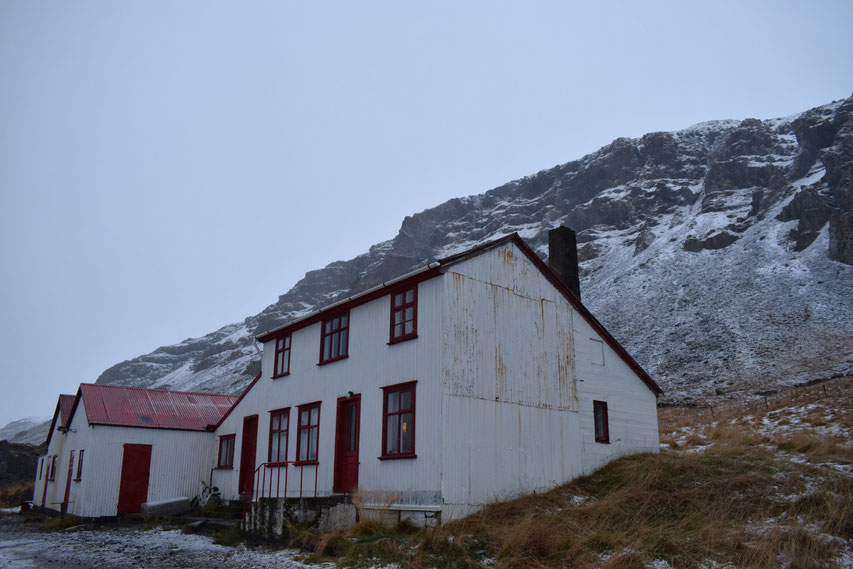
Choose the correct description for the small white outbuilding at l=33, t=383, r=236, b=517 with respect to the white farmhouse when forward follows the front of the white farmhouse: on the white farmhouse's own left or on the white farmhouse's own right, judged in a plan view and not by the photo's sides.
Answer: on the white farmhouse's own right

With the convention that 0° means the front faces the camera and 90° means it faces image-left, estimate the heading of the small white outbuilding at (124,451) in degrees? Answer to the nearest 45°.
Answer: approximately 45°

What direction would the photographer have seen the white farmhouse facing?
facing the viewer and to the left of the viewer

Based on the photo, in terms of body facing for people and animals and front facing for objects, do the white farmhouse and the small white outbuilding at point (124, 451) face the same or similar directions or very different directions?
same or similar directions

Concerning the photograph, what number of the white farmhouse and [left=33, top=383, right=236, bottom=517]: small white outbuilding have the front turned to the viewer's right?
0

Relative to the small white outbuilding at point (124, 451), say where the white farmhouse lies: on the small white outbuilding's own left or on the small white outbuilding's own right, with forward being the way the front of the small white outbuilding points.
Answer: on the small white outbuilding's own left
